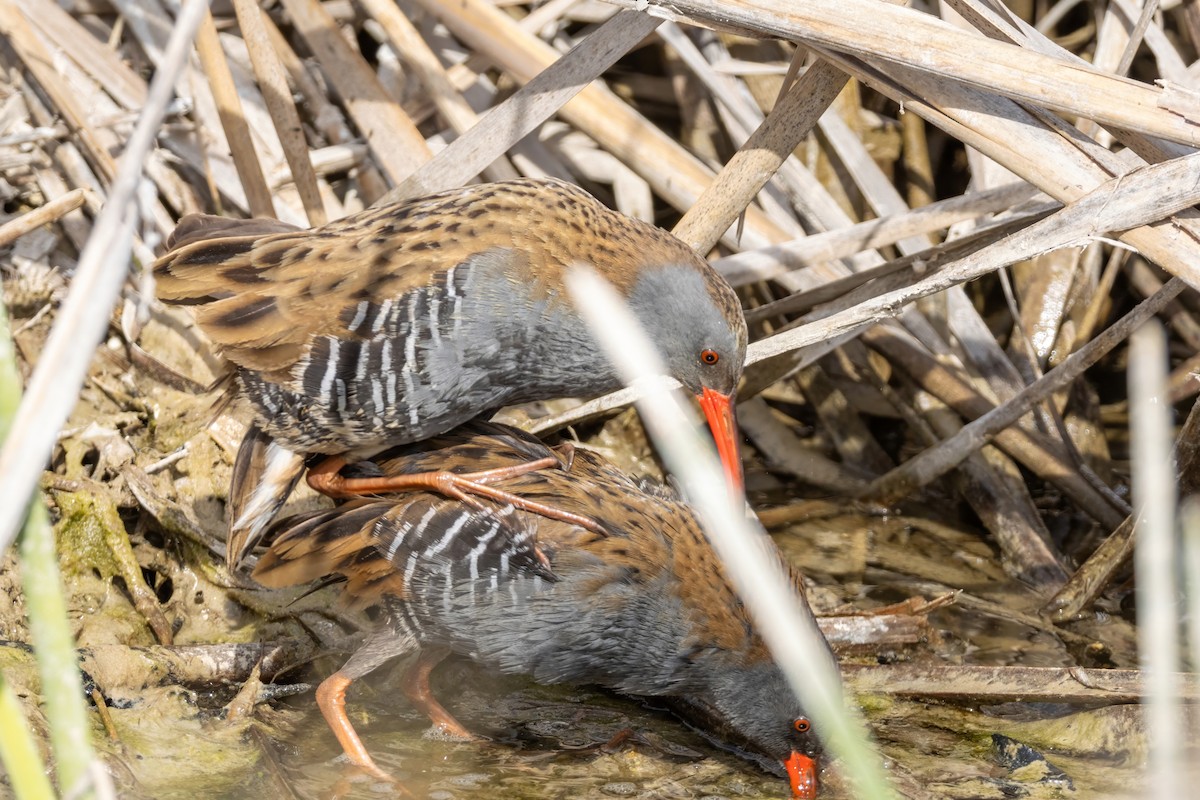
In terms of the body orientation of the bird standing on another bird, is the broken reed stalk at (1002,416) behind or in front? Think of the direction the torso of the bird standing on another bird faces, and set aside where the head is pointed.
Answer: in front

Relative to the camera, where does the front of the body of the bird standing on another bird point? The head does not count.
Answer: to the viewer's right

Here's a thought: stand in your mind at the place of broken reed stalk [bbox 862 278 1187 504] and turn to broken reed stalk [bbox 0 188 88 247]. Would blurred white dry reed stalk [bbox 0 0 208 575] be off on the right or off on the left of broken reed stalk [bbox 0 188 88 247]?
left

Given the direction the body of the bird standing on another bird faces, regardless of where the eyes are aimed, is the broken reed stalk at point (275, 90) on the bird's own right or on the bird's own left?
on the bird's own left

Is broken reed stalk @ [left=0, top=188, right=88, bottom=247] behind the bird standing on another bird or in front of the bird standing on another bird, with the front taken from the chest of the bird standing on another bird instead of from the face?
behind

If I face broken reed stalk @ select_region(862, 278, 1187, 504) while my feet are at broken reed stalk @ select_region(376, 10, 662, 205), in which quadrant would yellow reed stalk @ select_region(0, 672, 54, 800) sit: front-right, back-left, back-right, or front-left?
back-right

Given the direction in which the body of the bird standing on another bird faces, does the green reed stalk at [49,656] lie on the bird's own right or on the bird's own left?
on the bird's own right

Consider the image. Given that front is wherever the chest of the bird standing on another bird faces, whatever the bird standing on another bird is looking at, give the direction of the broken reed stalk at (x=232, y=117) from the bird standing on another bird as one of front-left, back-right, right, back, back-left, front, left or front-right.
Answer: back-left

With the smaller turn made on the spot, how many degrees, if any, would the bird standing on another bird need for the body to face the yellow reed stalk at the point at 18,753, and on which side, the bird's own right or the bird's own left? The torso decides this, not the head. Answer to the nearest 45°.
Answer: approximately 90° to the bird's own right
